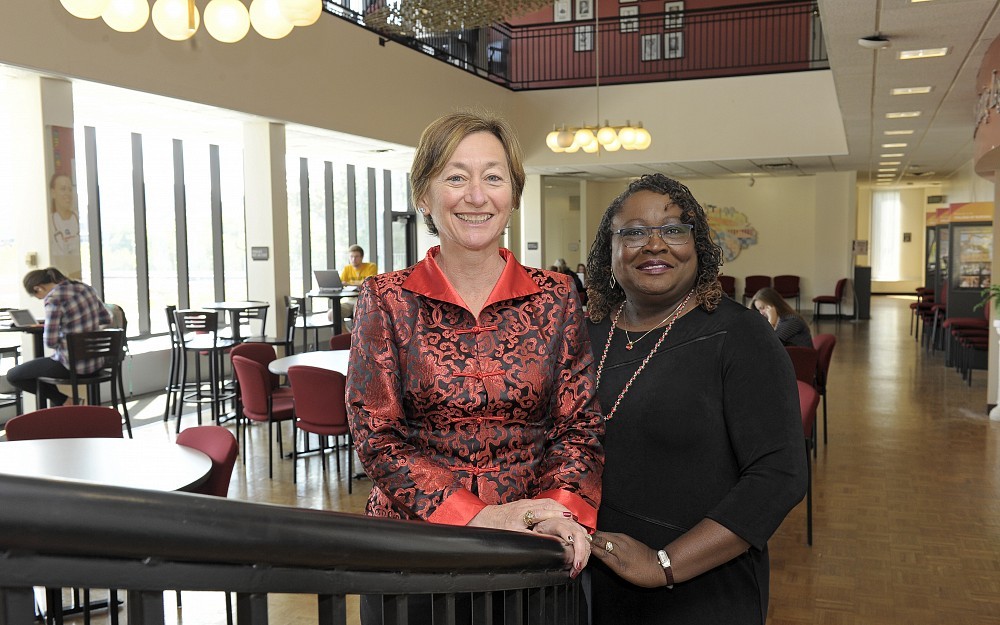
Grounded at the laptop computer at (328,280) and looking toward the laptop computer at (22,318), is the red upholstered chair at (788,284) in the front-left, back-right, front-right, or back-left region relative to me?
back-left

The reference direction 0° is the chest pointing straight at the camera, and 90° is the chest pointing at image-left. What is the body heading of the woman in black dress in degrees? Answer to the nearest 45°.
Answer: approximately 45°

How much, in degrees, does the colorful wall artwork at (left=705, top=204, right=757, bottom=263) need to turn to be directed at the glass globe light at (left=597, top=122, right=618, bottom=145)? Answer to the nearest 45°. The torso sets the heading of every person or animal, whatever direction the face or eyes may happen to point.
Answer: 0° — it already faces it

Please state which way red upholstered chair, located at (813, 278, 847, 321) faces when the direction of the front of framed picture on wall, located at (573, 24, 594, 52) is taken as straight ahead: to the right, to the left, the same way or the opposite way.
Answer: to the right

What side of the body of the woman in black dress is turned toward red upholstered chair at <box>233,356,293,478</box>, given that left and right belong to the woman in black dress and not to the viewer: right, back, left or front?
right

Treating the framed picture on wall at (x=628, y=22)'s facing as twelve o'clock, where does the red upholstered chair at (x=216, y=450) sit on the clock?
The red upholstered chair is roughly at 12 o'clock from the framed picture on wall.

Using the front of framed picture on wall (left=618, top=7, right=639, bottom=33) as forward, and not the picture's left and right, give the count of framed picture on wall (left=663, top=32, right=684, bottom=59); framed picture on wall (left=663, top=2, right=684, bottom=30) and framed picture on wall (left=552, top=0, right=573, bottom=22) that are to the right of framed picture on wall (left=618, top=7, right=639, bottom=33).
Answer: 1

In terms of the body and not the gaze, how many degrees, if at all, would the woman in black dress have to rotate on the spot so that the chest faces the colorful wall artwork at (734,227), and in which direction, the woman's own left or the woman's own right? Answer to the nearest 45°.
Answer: approximately 135° to the woman's own right

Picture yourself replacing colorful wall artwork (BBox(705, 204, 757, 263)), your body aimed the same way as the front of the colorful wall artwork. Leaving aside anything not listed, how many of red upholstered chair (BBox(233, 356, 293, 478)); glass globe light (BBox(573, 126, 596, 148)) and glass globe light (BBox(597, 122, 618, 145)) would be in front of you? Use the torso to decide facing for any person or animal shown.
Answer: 3

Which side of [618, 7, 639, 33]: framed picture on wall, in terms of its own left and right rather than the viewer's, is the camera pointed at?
front

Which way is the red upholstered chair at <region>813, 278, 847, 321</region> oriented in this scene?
to the viewer's left

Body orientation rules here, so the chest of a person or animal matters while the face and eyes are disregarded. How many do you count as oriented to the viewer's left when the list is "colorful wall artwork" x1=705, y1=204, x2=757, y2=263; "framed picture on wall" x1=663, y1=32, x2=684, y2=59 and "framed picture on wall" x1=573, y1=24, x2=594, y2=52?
0

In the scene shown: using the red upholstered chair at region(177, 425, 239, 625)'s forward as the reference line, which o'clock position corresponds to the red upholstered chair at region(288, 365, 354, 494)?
the red upholstered chair at region(288, 365, 354, 494) is roughly at 5 o'clock from the red upholstered chair at region(177, 425, 239, 625).
